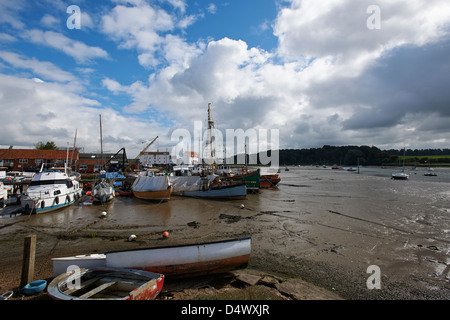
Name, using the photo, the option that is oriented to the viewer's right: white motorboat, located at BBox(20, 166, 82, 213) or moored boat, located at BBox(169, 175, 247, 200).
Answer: the moored boat

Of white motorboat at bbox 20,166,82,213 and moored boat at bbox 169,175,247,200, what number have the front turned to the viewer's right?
1

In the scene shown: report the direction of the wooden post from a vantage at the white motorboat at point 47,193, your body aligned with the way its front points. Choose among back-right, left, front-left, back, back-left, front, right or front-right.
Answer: front-left

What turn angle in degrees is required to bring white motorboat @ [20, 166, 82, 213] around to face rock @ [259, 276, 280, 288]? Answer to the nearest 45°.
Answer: approximately 45° to its left

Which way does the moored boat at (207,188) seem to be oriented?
to the viewer's right

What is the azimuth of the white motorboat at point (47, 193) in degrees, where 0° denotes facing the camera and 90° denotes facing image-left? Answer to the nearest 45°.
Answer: approximately 45°
